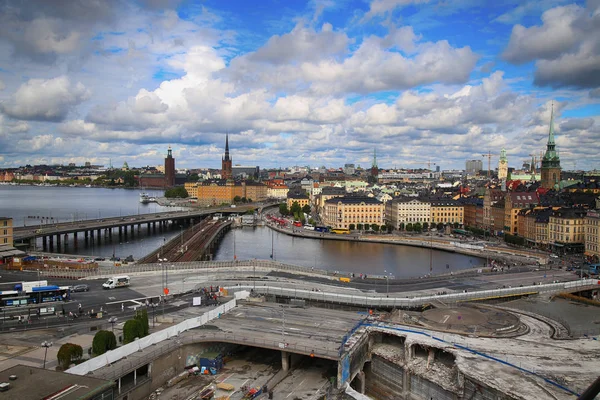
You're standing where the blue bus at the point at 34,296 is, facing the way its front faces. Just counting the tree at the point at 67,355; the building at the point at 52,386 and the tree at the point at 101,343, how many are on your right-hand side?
3

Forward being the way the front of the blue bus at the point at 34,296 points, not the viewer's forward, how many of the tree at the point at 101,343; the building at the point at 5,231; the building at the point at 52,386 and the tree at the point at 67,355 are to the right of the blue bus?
3

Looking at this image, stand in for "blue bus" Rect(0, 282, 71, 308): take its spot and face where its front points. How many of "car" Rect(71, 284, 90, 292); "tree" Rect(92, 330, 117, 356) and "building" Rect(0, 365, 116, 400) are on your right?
2

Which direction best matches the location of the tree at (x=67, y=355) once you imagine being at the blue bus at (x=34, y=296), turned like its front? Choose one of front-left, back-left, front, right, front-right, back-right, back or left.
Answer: right

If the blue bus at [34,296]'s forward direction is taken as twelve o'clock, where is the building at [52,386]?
The building is roughly at 3 o'clock from the blue bus.

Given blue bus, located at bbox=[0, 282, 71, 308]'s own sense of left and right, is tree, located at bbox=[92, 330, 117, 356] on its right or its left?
on its right

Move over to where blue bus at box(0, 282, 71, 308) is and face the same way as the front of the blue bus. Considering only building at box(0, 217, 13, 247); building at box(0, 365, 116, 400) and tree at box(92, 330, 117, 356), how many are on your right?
2

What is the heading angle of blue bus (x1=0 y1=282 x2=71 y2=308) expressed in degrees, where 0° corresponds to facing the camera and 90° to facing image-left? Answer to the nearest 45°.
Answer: approximately 270°

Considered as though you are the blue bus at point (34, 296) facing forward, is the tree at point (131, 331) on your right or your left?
on your right

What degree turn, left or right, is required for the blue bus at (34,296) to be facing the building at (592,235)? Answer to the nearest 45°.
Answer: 0° — it already faces it

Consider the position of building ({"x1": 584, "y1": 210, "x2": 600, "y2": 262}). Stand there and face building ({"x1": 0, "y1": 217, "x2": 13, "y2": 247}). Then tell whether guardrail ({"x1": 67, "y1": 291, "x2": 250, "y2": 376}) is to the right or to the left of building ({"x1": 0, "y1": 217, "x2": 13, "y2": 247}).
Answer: left

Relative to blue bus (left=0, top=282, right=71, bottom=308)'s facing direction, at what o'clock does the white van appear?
The white van is roughly at 11 o'clock from the blue bus.

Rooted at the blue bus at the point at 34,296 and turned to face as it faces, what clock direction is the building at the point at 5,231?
The building is roughly at 9 o'clock from the blue bus.
